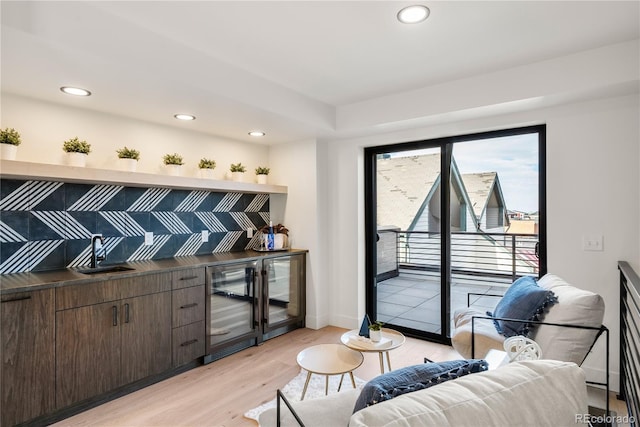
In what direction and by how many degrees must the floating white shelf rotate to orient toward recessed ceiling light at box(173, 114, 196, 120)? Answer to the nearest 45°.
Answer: approximately 45° to its left

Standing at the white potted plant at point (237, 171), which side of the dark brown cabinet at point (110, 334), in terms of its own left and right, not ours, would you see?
left
